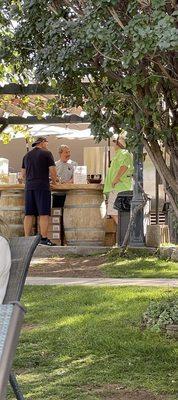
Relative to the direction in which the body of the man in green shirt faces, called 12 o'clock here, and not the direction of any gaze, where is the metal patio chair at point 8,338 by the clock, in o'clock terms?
The metal patio chair is roughly at 9 o'clock from the man in green shirt.

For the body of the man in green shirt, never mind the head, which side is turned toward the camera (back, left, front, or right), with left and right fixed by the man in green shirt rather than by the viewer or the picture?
left

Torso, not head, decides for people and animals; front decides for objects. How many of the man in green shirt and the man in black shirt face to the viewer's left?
1

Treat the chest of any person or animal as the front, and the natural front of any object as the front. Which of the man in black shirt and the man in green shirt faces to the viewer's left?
the man in green shirt

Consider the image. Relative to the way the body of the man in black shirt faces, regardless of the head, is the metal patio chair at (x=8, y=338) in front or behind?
behind

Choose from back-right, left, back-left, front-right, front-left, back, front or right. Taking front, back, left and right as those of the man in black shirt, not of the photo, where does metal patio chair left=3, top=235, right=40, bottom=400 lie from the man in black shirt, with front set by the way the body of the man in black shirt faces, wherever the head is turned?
back-right

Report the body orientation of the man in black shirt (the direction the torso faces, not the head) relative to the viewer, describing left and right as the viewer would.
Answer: facing away from the viewer and to the right of the viewer

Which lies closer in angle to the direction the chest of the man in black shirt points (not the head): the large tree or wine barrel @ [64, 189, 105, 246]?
the wine barrel
